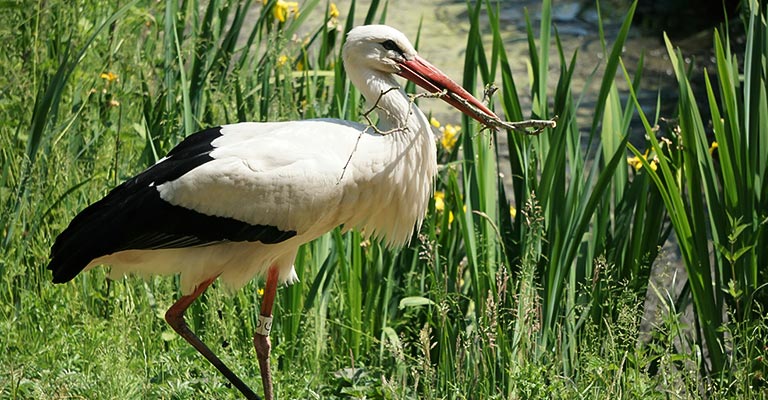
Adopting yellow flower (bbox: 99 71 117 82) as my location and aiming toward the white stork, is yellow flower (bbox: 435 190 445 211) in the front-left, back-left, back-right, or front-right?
front-left

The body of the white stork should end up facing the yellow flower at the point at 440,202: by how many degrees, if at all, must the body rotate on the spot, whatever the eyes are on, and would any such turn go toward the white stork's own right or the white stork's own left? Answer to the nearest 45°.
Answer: approximately 45° to the white stork's own left

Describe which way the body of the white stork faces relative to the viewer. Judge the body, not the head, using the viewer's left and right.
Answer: facing to the right of the viewer

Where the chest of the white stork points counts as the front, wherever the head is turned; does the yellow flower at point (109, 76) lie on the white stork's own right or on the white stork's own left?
on the white stork's own left
